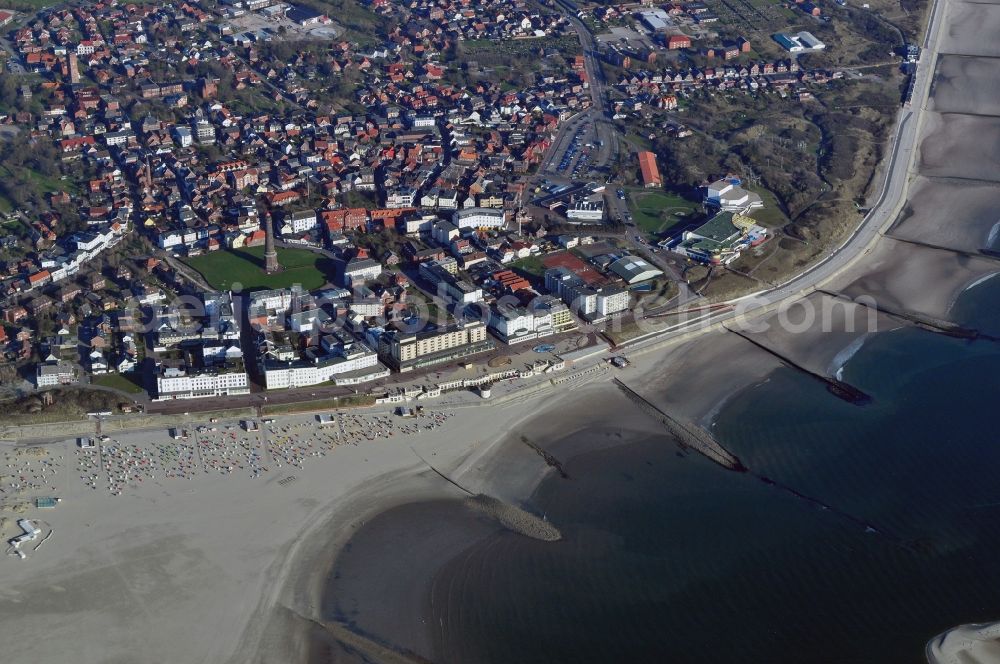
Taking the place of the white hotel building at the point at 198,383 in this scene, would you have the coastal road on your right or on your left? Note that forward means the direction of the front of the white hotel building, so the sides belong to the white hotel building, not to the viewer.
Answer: on your left

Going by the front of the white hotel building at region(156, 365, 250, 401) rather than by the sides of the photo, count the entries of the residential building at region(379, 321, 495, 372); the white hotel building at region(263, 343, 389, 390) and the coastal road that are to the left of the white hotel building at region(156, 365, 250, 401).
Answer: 3

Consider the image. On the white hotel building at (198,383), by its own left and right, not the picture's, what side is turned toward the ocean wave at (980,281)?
left

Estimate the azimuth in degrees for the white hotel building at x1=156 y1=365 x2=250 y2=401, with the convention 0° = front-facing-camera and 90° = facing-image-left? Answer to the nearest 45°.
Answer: approximately 0°

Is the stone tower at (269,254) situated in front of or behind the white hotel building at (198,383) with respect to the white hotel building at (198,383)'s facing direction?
behind

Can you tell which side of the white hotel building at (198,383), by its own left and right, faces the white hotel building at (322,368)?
left

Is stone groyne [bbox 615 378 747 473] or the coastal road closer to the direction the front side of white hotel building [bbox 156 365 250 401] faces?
the stone groyne

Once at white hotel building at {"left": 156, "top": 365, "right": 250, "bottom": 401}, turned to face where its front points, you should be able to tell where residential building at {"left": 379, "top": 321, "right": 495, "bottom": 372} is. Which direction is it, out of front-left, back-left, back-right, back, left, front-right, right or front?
left
